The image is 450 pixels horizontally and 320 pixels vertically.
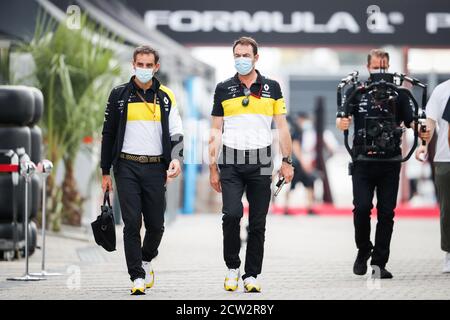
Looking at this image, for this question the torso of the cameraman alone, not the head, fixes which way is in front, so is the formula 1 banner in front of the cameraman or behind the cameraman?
behind

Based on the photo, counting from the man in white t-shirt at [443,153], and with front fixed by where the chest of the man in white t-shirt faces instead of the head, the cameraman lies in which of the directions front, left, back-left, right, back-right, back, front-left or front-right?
front-right

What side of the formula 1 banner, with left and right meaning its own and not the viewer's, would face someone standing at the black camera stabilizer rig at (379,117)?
front

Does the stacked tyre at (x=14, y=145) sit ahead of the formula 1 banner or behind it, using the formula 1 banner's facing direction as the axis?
ahead

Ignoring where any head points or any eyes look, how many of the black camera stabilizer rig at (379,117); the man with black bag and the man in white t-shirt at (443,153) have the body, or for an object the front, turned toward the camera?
3

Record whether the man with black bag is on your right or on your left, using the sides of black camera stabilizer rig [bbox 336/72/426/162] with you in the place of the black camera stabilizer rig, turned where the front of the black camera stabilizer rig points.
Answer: on your right

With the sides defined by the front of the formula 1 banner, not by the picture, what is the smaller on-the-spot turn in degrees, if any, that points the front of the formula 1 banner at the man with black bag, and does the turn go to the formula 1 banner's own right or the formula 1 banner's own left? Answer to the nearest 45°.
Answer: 0° — it already faces them

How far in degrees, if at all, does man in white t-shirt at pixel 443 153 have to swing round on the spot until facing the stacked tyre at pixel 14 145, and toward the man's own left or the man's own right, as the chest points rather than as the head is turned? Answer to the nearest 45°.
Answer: approximately 90° to the man's own right

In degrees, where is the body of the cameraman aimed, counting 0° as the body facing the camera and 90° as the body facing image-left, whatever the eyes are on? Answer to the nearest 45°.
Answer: approximately 0°

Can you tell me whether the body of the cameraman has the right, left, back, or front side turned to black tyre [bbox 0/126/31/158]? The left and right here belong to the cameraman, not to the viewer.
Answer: right
